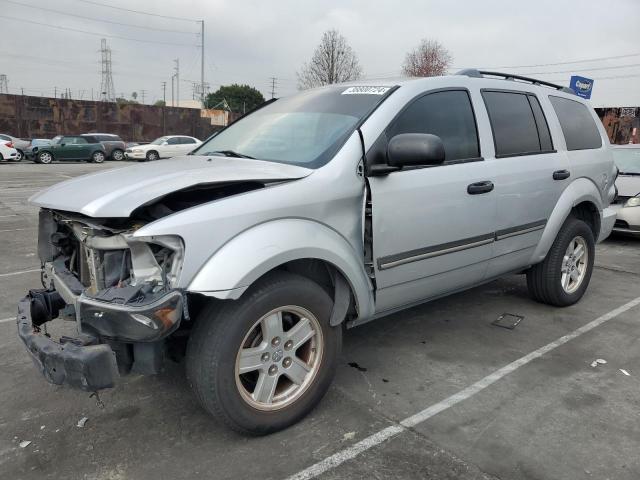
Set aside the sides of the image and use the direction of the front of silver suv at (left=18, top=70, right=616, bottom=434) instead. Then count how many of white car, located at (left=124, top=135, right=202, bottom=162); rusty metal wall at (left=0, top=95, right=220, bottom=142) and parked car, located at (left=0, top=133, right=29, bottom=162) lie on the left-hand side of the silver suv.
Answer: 0

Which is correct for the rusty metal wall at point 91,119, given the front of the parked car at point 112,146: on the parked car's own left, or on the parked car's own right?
on the parked car's own right

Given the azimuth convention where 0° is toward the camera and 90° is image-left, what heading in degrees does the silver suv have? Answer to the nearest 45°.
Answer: approximately 45°

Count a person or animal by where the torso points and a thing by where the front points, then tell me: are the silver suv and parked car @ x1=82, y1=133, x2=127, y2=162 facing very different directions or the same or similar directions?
same or similar directions

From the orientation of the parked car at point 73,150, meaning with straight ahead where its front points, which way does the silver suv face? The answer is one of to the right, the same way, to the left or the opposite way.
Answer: the same way

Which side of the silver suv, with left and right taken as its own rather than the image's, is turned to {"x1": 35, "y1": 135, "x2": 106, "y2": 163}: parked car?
right

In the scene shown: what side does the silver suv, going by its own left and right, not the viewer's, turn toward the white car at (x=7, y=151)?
right

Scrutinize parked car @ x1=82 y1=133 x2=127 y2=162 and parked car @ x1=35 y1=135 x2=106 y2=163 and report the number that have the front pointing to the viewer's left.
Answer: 2

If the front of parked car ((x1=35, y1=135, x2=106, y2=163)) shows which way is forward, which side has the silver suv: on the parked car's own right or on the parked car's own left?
on the parked car's own left

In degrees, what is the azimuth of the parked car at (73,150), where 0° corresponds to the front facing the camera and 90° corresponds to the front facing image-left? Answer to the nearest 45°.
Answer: approximately 90°

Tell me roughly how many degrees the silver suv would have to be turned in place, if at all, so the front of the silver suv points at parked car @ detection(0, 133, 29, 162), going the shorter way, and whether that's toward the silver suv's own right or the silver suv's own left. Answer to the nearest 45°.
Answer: approximately 90° to the silver suv's own right

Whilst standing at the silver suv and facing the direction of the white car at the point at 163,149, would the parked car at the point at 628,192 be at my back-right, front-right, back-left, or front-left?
front-right

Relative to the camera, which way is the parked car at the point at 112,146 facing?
to the viewer's left

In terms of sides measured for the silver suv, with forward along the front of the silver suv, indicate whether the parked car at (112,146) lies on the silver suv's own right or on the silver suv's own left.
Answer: on the silver suv's own right

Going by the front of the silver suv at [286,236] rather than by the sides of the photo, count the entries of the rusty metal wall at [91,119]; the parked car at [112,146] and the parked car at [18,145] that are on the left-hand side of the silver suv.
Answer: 0
